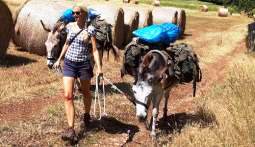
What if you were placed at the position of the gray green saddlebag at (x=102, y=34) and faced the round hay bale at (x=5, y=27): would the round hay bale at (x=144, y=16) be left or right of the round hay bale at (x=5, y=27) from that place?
right

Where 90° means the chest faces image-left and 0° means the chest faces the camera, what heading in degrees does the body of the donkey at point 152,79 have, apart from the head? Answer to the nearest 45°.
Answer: approximately 45°

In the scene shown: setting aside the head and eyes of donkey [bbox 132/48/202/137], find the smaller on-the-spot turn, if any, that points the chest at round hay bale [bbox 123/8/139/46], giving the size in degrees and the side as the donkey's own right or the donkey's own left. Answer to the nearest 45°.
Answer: approximately 135° to the donkey's own right

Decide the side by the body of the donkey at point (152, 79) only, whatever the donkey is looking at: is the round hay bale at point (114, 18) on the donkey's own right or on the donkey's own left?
on the donkey's own right
